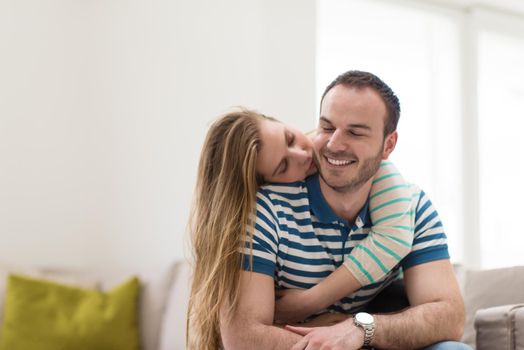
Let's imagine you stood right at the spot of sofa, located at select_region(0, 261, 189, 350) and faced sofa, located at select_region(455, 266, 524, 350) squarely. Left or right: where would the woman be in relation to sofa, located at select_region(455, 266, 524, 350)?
right

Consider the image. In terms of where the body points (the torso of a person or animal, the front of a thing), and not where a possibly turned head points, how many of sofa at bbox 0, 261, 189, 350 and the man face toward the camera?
2

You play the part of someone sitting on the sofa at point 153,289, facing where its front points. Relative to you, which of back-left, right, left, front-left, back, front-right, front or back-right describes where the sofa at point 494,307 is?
front-left

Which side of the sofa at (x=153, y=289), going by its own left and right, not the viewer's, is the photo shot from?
front

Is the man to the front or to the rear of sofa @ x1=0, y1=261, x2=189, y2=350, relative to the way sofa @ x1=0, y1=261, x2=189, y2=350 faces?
to the front

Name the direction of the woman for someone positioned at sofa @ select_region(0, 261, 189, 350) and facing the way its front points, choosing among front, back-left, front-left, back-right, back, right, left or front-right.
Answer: front

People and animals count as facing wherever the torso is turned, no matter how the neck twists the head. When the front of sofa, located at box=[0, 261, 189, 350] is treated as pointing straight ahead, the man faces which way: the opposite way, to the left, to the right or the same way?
the same way

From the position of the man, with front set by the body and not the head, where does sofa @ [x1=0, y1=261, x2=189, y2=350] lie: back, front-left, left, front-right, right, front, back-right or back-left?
back-right

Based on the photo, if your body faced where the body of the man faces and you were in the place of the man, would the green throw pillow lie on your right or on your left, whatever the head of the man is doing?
on your right
